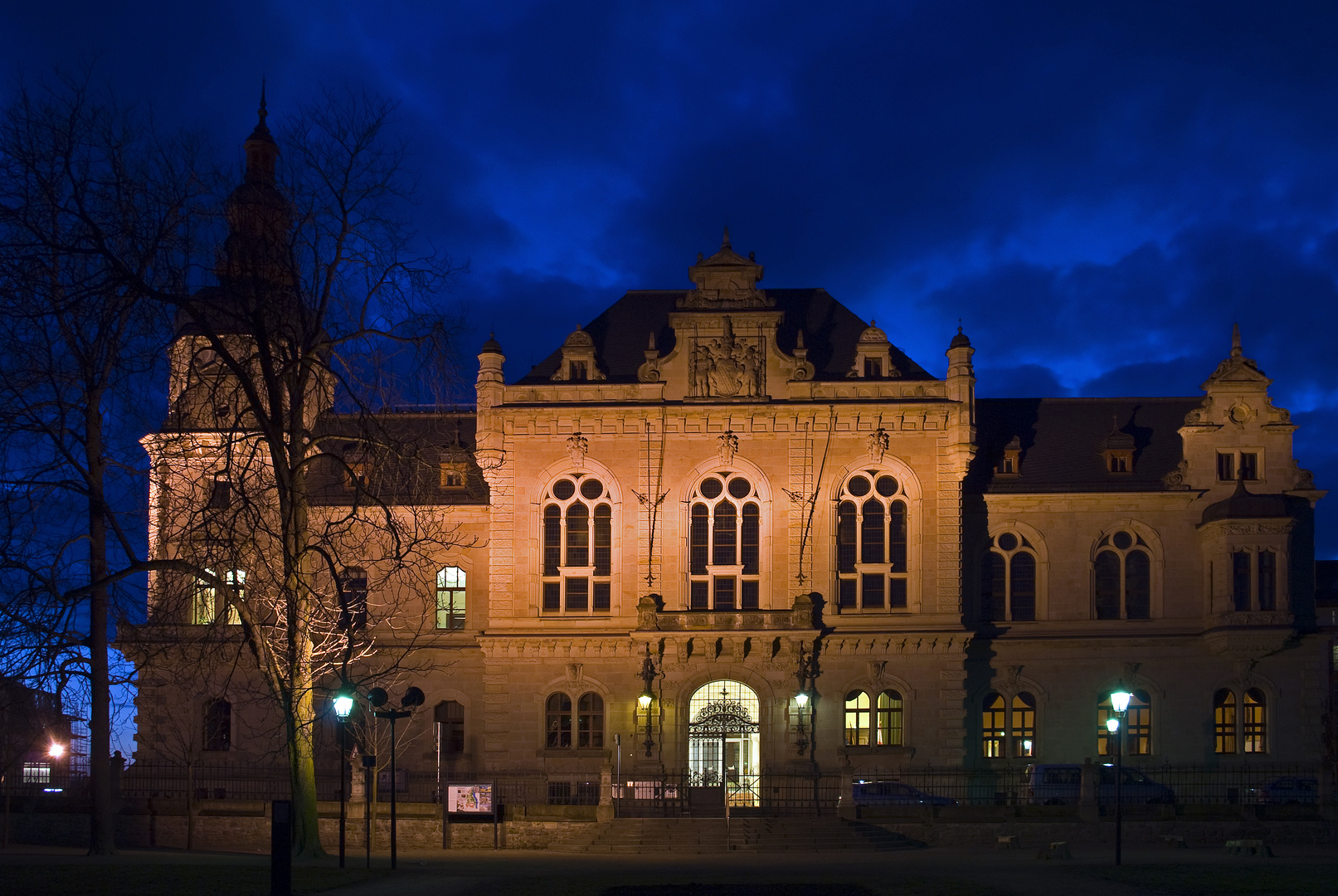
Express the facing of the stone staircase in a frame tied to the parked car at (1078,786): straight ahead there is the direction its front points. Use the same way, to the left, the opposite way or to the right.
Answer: to the right

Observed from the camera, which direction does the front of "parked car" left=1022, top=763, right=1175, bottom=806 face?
facing to the right of the viewer

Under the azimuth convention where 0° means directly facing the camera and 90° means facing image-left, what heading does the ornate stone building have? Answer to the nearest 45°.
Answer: approximately 0°
